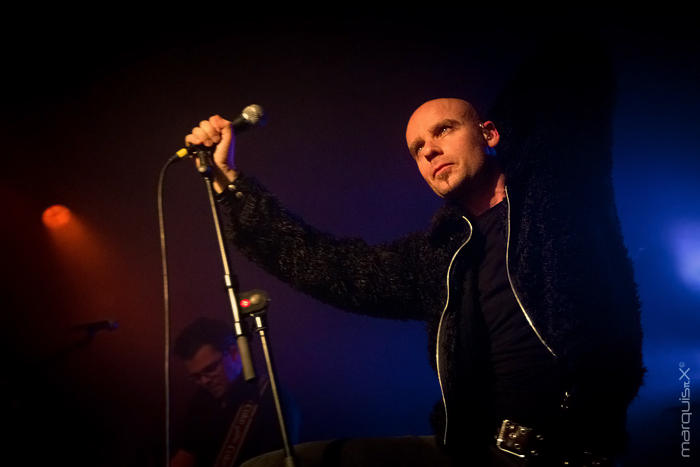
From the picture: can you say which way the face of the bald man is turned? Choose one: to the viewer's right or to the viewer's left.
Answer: to the viewer's left

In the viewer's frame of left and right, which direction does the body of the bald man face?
facing the viewer and to the left of the viewer

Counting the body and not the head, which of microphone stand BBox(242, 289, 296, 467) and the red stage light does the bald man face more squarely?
the microphone stand

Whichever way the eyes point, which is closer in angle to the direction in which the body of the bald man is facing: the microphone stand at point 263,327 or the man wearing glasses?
the microphone stand

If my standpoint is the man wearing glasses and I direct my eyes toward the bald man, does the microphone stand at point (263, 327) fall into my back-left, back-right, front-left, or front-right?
front-right

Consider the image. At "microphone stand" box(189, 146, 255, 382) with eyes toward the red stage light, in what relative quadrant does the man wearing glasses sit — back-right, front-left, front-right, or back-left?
front-right

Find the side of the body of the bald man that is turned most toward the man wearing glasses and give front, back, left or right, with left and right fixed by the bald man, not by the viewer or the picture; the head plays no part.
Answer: right
